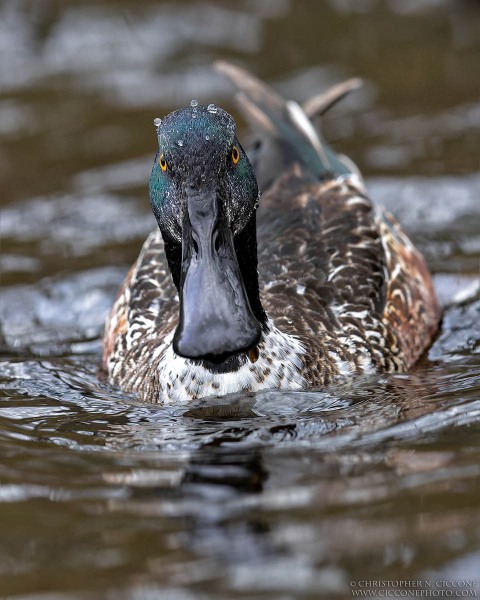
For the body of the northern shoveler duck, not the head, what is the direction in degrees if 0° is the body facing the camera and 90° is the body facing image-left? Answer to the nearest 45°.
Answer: approximately 0°
